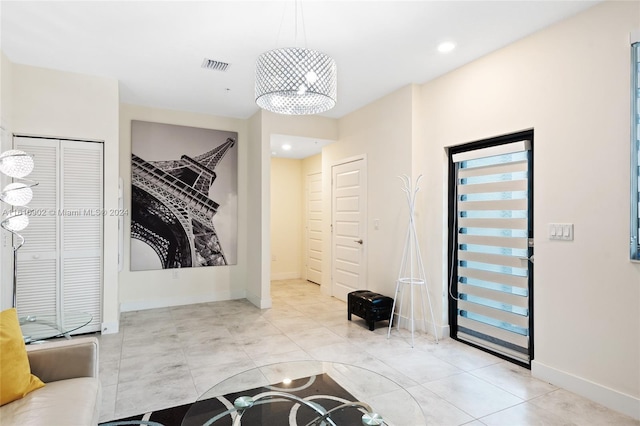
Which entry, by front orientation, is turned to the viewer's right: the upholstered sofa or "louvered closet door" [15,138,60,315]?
the upholstered sofa

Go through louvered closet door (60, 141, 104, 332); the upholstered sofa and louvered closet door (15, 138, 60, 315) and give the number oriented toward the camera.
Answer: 2

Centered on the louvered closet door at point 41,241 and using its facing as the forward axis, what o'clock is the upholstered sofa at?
The upholstered sofa is roughly at 12 o'clock from the louvered closet door.

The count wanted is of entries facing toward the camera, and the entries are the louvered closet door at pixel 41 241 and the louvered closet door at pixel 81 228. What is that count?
2

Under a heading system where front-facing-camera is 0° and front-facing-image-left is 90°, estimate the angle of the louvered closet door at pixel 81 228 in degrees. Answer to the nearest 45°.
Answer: approximately 0°

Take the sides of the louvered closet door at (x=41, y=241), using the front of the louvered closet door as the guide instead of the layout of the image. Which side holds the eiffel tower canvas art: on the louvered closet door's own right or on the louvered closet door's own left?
on the louvered closet door's own left

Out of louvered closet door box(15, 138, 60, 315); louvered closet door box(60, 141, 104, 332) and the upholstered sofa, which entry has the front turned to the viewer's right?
the upholstered sofa

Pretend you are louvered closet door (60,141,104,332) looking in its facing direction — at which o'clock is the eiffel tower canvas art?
The eiffel tower canvas art is roughly at 8 o'clock from the louvered closet door.

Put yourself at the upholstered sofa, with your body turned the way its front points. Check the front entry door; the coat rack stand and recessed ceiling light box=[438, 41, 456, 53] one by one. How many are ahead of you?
3

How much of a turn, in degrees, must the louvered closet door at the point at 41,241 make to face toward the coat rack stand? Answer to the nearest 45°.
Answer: approximately 45° to its left

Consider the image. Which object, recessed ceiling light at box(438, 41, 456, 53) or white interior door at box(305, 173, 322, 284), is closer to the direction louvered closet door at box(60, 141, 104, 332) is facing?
the recessed ceiling light

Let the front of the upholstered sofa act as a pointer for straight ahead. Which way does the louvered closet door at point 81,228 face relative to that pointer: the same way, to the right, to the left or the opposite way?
to the right

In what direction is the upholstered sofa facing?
to the viewer's right
